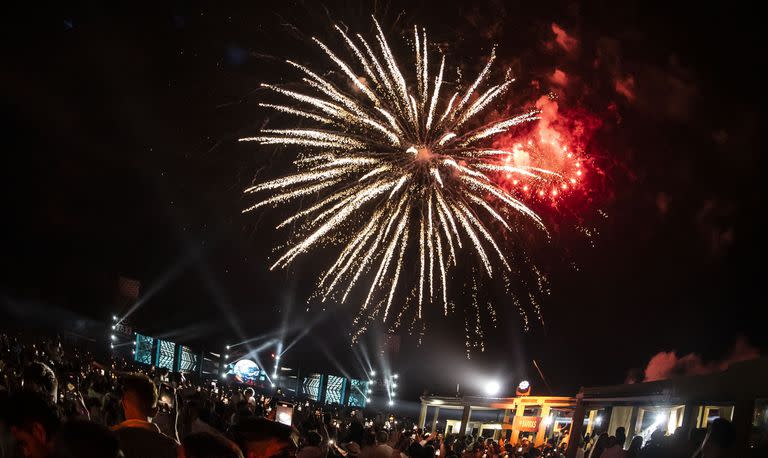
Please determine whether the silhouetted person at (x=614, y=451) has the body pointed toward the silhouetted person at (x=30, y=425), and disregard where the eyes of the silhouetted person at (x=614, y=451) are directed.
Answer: no

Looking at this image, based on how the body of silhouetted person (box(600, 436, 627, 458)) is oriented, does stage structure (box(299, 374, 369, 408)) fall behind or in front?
in front

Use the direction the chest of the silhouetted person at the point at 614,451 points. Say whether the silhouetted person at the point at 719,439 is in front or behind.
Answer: behind

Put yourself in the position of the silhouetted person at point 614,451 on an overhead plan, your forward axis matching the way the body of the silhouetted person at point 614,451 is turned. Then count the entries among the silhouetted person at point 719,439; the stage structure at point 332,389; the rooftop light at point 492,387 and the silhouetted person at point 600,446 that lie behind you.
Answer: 1

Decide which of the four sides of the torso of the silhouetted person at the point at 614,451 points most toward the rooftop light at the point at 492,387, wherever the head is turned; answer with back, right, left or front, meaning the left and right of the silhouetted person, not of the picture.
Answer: front

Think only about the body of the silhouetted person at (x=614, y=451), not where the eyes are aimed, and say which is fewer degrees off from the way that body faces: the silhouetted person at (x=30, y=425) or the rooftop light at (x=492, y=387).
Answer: the rooftop light

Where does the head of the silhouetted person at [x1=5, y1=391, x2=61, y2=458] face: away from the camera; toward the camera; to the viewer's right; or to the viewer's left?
away from the camera

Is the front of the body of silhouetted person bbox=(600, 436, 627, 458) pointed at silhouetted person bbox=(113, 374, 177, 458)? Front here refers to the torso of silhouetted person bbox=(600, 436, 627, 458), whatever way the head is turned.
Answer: no

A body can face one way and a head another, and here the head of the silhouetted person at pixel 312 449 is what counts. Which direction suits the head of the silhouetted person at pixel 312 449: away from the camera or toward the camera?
away from the camera

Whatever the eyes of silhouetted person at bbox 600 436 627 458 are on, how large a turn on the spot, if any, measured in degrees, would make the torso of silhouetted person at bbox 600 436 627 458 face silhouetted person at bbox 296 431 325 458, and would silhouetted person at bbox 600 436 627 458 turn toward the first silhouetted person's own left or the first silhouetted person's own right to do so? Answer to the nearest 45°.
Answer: approximately 135° to the first silhouetted person's own left

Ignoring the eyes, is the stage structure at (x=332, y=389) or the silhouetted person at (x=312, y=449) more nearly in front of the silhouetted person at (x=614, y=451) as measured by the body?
the stage structure

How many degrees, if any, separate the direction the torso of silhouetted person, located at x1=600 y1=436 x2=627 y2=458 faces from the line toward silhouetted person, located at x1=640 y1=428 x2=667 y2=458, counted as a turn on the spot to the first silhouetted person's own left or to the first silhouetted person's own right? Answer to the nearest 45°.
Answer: approximately 135° to the first silhouetted person's own right

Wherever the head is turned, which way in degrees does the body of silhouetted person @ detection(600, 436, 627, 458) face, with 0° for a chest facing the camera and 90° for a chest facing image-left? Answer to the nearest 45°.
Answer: approximately 180°

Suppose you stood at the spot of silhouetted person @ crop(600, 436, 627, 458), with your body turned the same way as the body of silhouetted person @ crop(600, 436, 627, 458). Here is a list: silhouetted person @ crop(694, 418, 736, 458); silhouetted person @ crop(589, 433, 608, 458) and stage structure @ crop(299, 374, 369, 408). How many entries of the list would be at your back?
1
